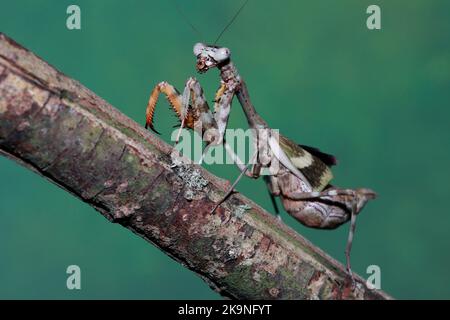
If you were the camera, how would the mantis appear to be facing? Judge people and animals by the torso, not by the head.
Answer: facing to the left of the viewer
